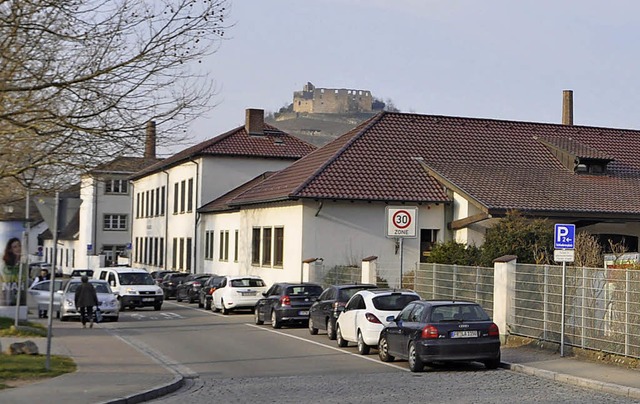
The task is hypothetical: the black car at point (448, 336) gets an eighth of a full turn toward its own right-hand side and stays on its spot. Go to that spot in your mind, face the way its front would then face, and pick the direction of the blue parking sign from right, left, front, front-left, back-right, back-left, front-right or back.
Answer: front-right

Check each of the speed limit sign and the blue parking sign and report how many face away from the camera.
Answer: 0

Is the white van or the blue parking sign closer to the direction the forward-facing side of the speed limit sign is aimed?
the blue parking sign

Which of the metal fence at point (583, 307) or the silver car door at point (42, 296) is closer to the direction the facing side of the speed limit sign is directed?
the metal fence

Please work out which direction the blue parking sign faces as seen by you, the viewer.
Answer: facing the viewer

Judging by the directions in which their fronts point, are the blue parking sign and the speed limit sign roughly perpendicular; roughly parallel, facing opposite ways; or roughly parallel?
roughly parallel

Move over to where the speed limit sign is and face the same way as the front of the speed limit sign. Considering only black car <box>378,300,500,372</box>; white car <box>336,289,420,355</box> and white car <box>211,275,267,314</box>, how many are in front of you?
2

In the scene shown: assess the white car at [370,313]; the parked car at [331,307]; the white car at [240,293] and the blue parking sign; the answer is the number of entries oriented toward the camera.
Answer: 1

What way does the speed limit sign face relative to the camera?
toward the camera

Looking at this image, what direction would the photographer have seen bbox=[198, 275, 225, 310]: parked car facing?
facing away from the viewer and to the left of the viewer
